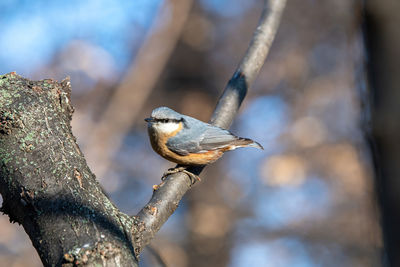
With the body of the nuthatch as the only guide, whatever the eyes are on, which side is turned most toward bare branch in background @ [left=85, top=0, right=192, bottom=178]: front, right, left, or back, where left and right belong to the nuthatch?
right

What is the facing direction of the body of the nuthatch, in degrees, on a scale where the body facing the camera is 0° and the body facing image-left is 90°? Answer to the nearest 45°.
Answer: approximately 90°
